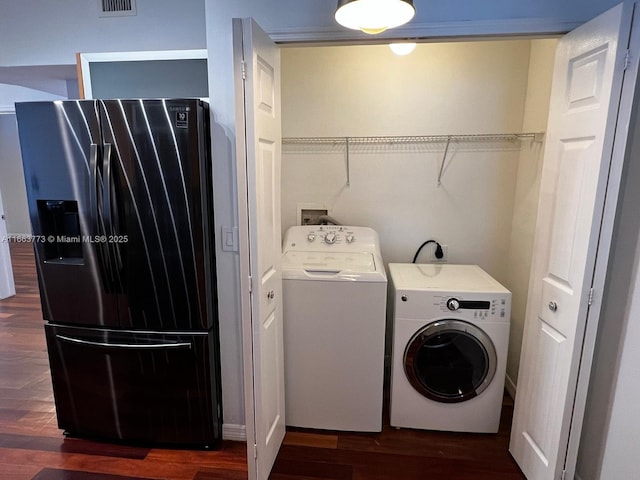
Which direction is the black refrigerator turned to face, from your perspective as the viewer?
facing the viewer

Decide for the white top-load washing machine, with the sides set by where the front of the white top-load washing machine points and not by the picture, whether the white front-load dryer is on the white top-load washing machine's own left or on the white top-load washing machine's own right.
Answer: on the white top-load washing machine's own left

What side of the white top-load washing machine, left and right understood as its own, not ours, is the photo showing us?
front

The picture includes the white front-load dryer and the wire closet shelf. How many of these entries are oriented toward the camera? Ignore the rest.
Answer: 2

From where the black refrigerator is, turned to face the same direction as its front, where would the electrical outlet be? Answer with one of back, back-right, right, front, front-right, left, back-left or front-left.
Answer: left

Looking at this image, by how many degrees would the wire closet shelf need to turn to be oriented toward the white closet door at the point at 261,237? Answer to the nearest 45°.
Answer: approximately 45° to its right

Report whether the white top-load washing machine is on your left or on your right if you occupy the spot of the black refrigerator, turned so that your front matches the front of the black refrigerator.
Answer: on your left

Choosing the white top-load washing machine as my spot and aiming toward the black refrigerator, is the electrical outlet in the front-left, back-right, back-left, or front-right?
back-right

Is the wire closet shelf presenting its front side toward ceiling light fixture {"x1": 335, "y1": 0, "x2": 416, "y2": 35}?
yes
